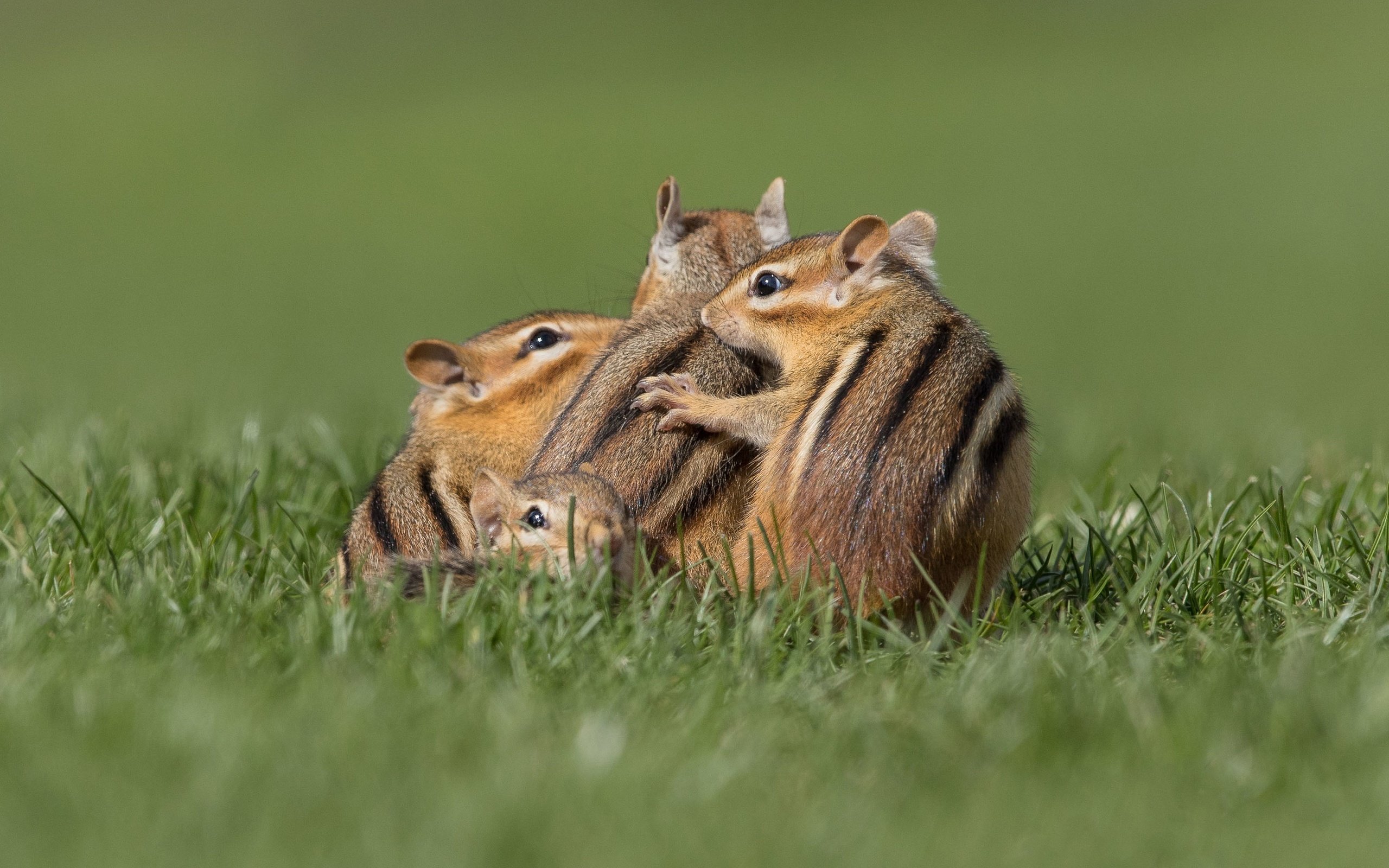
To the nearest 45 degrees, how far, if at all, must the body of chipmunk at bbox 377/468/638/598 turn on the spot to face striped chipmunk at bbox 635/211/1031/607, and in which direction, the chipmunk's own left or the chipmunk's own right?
approximately 45° to the chipmunk's own left
